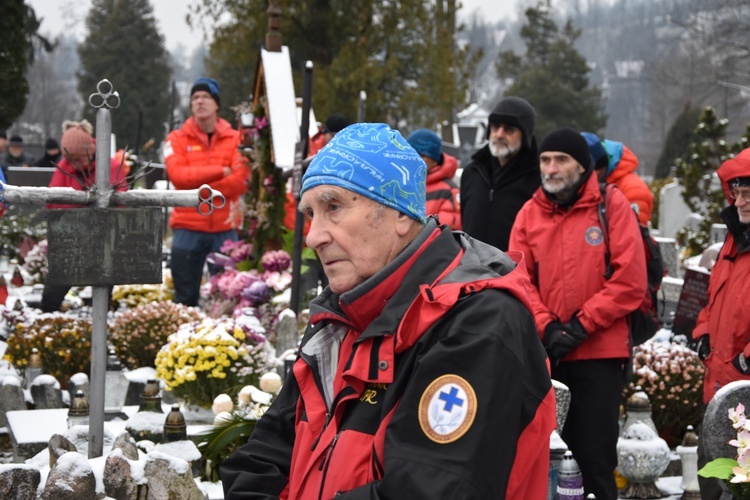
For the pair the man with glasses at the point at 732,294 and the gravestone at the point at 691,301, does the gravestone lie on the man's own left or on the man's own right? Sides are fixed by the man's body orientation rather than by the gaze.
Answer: on the man's own right

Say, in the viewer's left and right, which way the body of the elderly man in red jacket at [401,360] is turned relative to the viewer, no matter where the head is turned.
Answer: facing the viewer and to the left of the viewer

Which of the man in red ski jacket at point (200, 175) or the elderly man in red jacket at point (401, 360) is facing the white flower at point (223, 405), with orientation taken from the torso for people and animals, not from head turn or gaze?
the man in red ski jacket

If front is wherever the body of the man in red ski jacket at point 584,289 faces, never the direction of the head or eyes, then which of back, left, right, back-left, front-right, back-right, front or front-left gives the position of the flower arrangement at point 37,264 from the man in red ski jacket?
right

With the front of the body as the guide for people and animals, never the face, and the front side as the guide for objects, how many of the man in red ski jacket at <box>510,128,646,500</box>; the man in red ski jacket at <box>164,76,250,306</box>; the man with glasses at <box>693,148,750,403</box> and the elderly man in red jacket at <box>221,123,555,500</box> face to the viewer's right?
0

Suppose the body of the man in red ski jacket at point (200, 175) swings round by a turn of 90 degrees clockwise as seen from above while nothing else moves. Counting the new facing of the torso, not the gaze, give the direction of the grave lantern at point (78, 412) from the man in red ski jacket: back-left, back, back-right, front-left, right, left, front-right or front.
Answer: left

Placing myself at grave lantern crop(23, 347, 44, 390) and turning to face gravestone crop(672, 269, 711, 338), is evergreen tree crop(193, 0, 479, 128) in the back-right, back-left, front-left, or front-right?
front-left

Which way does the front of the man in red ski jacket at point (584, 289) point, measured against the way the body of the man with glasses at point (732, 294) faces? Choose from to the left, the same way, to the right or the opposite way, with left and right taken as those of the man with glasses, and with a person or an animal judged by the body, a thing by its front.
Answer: the same way

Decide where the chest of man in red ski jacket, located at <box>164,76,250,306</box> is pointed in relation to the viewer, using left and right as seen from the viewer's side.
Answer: facing the viewer

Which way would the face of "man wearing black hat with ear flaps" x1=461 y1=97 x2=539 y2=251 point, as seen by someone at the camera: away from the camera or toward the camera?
toward the camera

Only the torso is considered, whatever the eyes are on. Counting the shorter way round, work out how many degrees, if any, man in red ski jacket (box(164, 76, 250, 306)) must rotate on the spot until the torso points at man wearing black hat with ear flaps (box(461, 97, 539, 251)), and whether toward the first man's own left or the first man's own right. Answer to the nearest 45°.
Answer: approximately 45° to the first man's own left

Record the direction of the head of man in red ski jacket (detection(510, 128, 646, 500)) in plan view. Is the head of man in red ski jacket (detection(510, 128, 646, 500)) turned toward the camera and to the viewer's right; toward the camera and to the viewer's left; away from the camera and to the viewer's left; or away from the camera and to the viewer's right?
toward the camera and to the viewer's left

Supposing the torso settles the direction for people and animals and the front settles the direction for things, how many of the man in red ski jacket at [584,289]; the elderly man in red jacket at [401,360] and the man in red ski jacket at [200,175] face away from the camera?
0

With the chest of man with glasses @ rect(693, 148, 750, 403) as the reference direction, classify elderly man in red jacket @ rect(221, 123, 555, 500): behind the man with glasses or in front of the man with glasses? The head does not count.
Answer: in front

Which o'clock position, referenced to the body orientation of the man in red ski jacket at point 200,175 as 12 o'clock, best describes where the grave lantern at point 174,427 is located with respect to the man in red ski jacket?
The grave lantern is roughly at 12 o'clock from the man in red ski jacket.

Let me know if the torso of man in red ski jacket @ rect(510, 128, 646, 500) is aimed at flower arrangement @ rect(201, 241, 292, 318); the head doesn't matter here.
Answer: no
